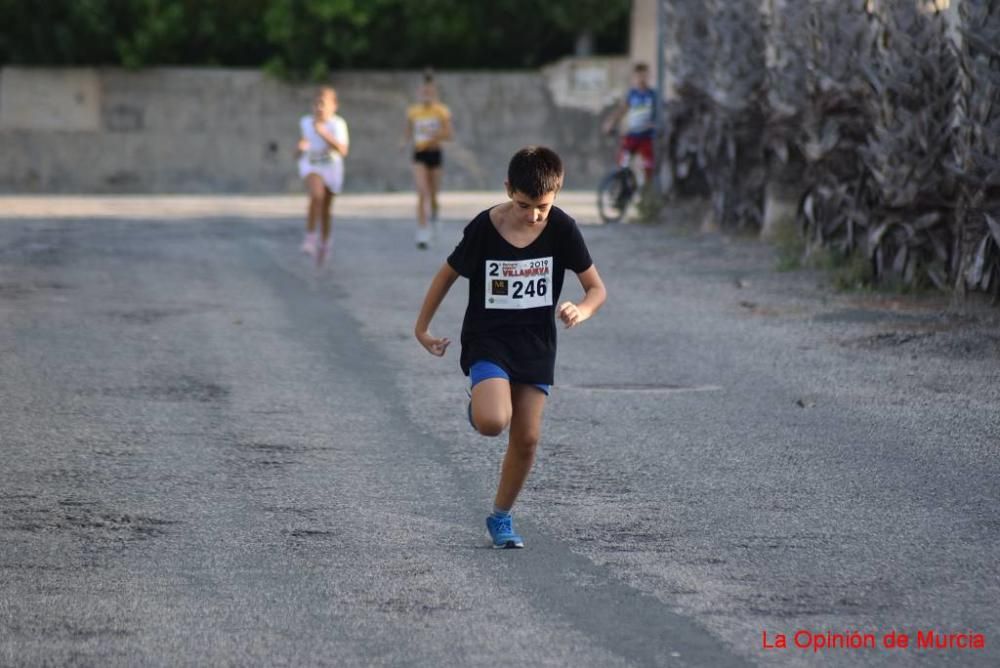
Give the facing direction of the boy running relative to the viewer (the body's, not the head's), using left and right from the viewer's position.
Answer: facing the viewer

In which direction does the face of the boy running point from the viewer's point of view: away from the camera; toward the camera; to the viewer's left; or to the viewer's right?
toward the camera

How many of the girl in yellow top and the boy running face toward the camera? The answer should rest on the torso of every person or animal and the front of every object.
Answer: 2

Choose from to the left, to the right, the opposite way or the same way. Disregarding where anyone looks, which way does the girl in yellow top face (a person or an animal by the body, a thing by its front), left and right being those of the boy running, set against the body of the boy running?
the same way

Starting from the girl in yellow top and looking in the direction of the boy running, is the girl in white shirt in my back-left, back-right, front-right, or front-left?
front-right

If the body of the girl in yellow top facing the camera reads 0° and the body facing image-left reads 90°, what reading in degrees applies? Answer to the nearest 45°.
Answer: approximately 0°

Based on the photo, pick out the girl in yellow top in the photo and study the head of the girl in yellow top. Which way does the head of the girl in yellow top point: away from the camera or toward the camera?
toward the camera

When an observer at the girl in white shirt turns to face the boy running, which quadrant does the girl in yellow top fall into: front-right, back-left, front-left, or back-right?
back-left

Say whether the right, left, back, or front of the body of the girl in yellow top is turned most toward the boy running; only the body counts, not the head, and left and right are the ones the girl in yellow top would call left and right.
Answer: front

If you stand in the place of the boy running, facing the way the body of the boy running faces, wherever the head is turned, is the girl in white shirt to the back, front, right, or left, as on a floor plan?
back

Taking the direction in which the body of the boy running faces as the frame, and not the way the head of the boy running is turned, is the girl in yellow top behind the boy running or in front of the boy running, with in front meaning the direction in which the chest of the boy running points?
behind

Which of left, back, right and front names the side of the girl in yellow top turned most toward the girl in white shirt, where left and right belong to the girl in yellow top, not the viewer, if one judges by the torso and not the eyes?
front
